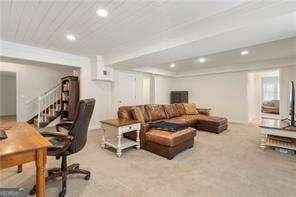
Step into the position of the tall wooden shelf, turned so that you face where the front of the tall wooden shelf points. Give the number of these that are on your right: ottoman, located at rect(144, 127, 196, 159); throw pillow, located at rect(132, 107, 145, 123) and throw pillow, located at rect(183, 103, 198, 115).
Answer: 0

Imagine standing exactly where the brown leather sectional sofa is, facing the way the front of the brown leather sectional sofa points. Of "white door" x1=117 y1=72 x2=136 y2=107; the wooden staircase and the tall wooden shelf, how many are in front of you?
0

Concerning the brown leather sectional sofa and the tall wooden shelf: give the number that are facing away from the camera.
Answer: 0

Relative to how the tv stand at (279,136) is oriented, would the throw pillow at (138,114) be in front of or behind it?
in front

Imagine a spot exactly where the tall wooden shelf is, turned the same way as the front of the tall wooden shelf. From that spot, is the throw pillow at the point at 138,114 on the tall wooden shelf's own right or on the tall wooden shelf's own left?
on the tall wooden shelf's own left

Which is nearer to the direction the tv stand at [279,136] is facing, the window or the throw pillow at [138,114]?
the throw pillow

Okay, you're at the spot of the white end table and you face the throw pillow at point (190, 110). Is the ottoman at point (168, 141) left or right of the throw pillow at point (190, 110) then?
right

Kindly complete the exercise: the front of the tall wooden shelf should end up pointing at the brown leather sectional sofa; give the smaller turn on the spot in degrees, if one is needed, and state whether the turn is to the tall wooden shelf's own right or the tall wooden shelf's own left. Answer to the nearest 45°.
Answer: approximately 90° to the tall wooden shelf's own left

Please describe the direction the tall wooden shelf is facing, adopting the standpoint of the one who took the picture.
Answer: facing the viewer and to the left of the viewer

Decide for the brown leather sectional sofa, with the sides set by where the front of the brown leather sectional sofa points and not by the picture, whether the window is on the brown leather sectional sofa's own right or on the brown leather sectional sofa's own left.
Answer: on the brown leather sectional sofa's own left

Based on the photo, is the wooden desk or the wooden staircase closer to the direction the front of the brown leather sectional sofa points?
the wooden desk

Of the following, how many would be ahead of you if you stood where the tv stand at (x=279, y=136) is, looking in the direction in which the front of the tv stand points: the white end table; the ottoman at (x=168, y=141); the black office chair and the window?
3

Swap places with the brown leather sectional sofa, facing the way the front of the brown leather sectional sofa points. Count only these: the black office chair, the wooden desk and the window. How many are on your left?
1

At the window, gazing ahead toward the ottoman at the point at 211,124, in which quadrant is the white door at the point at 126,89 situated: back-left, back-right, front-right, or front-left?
front-right
